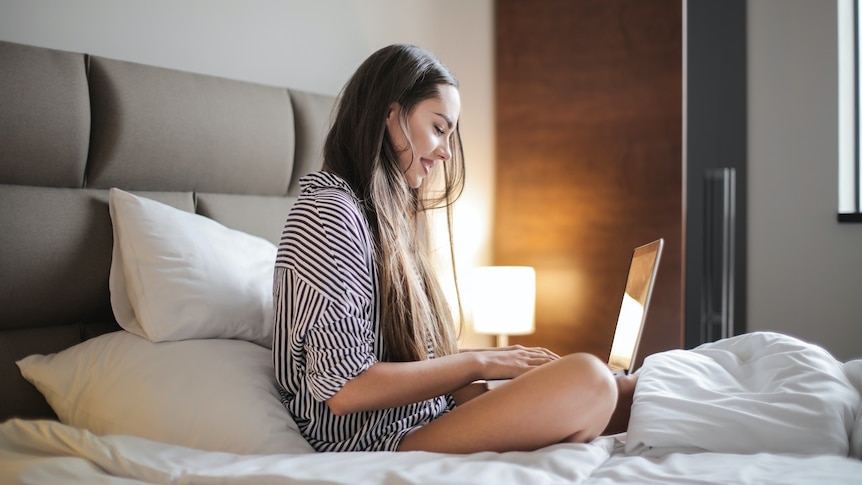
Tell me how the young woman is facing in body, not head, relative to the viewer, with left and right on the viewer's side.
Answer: facing to the right of the viewer

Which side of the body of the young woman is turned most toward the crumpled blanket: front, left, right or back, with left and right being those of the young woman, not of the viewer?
front

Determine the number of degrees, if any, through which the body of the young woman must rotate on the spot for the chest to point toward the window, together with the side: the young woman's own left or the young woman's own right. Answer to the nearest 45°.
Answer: approximately 45° to the young woman's own left

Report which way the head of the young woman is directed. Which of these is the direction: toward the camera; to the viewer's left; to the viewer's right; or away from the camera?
to the viewer's right

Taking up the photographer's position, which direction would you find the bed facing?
facing the viewer and to the right of the viewer
